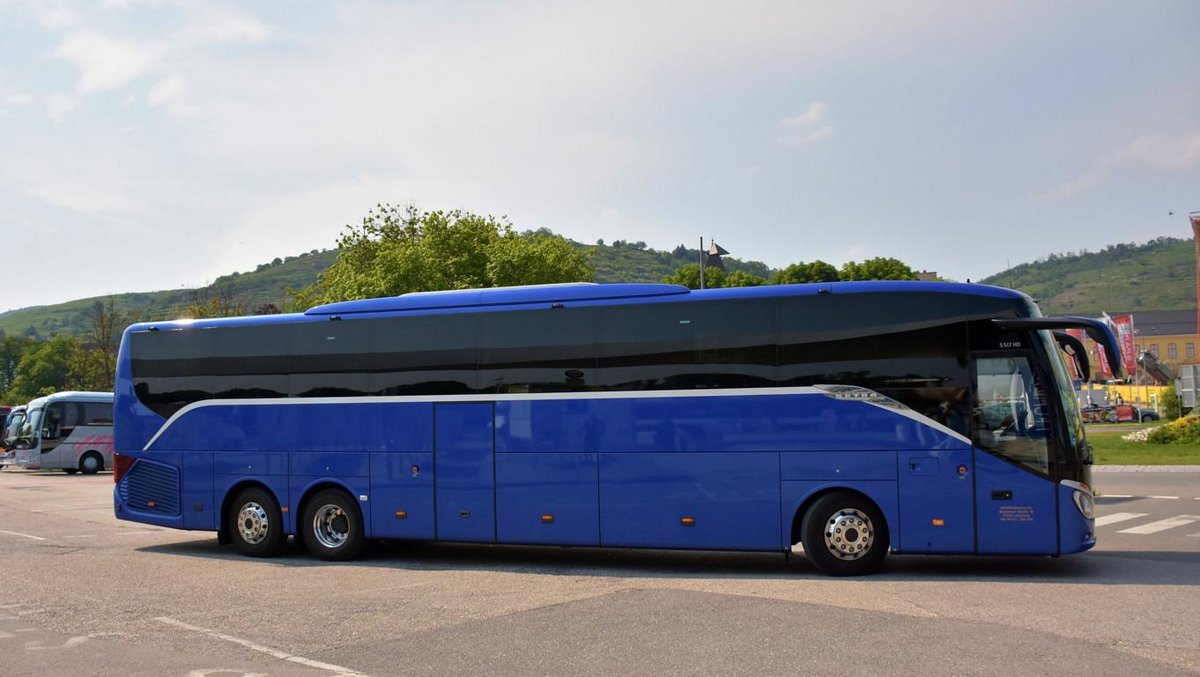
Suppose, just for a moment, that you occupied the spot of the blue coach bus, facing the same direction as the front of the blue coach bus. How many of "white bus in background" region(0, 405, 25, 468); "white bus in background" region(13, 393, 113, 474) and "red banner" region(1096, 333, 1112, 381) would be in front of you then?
1

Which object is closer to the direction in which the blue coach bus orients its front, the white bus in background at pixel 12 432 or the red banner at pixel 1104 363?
the red banner

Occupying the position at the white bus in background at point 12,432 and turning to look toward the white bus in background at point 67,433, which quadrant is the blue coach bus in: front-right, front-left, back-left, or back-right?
front-right

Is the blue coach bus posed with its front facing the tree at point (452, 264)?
no

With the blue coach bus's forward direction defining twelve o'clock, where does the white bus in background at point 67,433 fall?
The white bus in background is roughly at 8 o'clock from the blue coach bus.

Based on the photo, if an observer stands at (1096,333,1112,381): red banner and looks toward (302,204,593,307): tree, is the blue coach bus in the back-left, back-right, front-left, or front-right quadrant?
front-left

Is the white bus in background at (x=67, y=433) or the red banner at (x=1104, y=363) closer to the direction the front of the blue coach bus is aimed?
the red banner

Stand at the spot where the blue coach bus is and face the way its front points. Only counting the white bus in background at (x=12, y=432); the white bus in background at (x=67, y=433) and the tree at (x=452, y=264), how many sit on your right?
0

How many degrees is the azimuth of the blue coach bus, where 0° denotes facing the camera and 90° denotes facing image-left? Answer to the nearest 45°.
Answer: approximately 270°

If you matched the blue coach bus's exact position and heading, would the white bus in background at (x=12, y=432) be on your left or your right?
on your left

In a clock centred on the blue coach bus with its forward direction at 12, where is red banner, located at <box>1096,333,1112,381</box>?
The red banner is roughly at 10 o'clock from the blue coach bus.
